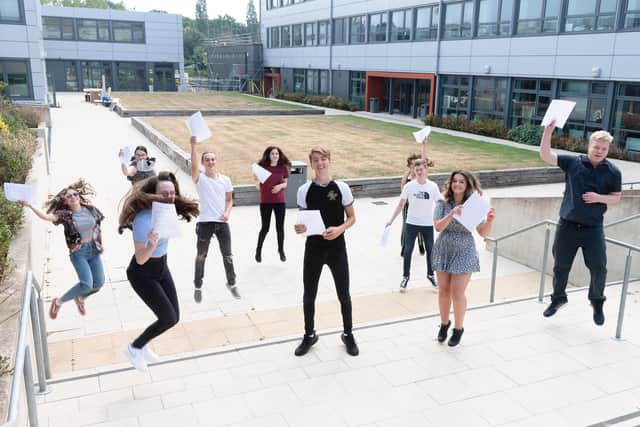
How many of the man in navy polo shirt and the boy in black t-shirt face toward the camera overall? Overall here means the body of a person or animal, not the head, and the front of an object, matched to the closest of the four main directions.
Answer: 2

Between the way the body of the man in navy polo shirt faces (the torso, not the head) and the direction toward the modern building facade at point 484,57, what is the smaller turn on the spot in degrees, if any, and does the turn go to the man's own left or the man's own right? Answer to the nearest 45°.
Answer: approximately 180°

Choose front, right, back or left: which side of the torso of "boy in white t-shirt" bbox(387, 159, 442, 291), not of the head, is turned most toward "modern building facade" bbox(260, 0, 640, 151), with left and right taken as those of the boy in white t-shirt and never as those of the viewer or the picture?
back

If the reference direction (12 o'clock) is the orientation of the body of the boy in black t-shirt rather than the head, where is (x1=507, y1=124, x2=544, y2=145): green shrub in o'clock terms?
The green shrub is roughly at 7 o'clock from the boy in black t-shirt.

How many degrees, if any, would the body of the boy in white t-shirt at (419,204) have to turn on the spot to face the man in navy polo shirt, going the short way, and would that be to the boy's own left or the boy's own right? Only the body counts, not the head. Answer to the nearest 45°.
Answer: approximately 45° to the boy's own left

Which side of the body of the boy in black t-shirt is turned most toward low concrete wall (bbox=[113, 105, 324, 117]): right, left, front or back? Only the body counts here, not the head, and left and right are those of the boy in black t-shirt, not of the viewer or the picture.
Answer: back

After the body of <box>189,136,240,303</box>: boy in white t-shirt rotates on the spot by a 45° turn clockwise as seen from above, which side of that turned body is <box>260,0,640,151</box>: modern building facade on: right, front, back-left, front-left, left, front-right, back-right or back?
back

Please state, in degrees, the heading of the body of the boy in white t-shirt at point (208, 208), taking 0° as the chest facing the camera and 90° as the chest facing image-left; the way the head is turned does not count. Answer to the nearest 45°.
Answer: approximately 0°

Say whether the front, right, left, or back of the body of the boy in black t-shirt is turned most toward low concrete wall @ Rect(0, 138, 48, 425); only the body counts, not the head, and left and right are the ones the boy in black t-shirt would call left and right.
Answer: right
